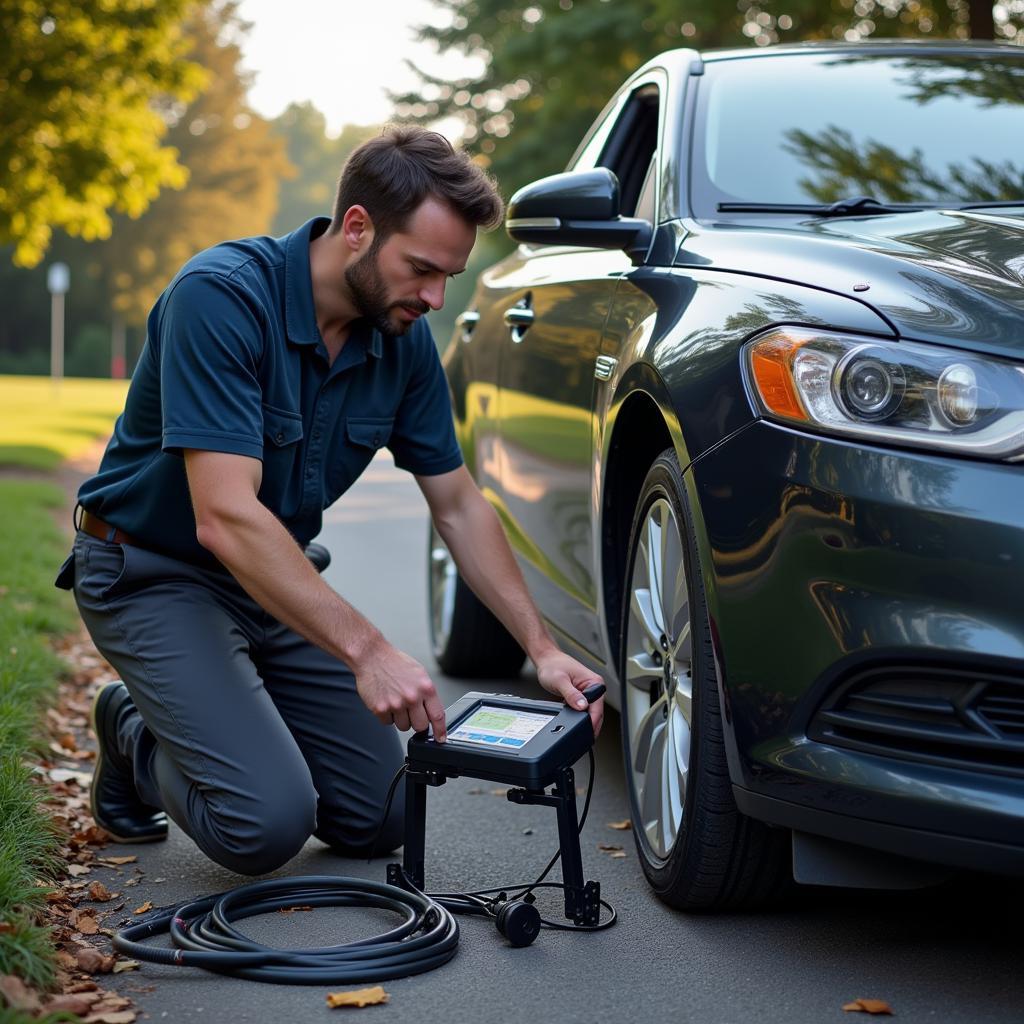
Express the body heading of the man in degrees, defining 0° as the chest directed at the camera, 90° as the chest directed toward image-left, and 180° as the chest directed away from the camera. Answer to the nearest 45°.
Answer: approximately 315°

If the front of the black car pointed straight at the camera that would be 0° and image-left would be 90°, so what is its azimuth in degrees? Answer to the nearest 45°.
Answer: approximately 315°

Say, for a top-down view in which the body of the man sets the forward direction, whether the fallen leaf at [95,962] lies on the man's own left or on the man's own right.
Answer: on the man's own right

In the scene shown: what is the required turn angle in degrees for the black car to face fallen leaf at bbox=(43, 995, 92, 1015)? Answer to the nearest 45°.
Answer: approximately 90° to its right

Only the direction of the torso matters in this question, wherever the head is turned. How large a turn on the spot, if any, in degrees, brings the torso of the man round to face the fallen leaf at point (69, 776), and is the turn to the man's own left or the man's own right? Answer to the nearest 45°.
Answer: approximately 180°

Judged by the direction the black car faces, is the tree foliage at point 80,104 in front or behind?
behind
